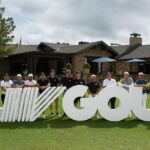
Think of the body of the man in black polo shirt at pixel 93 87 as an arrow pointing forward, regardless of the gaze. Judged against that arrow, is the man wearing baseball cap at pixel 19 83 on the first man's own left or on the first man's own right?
on the first man's own right

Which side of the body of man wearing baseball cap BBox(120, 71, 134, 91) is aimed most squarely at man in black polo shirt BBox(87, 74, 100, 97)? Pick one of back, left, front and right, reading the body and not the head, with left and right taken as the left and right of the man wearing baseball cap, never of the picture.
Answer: right

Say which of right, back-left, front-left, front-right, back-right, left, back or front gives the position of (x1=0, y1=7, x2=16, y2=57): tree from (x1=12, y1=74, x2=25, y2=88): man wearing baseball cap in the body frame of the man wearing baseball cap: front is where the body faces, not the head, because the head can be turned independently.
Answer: back

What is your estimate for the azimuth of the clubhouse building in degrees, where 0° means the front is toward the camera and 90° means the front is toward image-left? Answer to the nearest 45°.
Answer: approximately 0°

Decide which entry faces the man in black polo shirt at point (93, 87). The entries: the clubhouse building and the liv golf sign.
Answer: the clubhouse building

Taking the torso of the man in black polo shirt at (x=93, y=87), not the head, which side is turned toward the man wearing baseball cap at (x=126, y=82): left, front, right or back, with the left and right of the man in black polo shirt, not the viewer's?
left

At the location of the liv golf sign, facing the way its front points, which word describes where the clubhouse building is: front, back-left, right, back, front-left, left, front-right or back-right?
back

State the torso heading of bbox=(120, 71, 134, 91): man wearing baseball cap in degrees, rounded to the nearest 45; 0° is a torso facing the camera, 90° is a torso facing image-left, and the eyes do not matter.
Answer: approximately 0°

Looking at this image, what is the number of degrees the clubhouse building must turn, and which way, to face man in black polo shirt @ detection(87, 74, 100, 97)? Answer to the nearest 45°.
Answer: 0° — it already faces them
